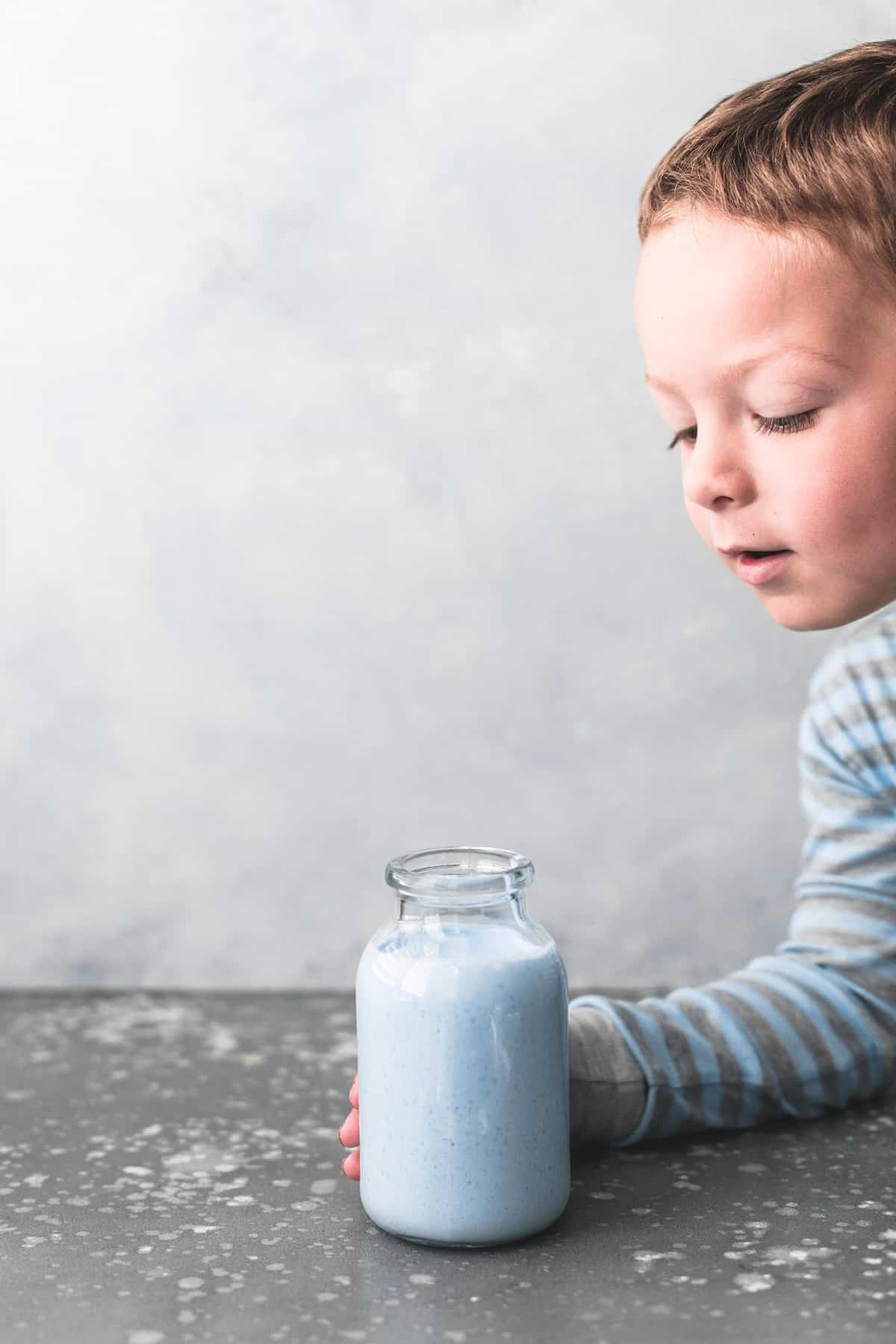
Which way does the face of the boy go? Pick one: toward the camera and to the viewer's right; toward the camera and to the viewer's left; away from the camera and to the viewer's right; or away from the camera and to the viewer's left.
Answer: toward the camera and to the viewer's left

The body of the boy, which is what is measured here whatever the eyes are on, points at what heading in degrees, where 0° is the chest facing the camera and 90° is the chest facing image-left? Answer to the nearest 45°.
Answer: approximately 45°
